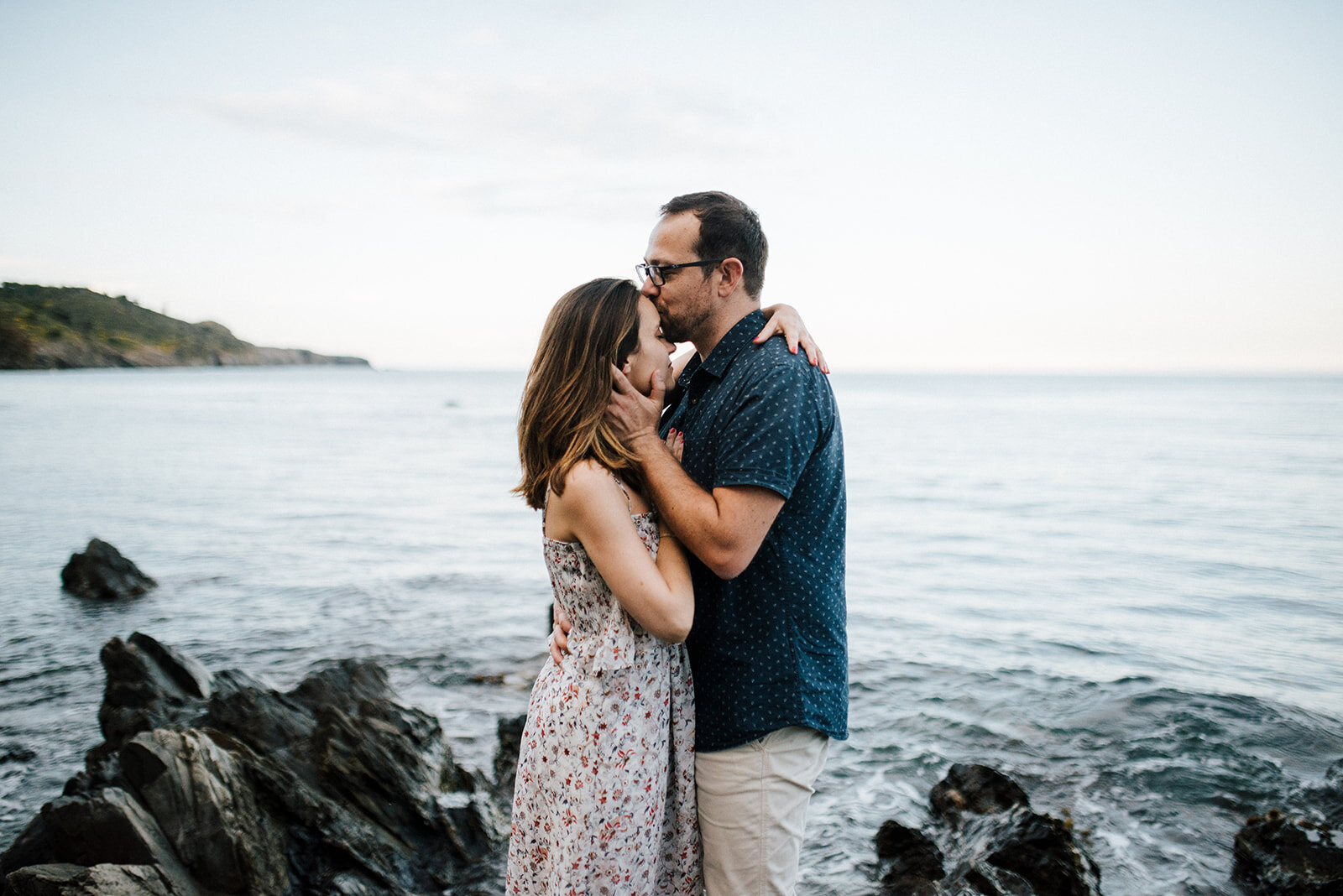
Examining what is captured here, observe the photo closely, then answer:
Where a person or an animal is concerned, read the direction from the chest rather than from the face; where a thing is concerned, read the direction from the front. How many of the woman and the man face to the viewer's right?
1

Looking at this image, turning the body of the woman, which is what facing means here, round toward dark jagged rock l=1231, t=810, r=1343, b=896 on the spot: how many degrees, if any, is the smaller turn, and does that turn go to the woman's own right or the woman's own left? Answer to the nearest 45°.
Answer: approximately 45° to the woman's own left

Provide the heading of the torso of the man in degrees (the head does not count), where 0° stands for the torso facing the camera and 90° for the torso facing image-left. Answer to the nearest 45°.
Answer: approximately 90°

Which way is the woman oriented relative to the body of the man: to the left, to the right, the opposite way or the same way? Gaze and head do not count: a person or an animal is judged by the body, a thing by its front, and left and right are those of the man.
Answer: the opposite way

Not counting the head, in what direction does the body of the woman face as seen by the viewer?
to the viewer's right
